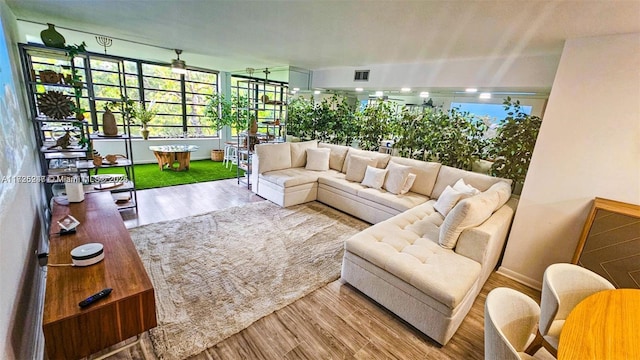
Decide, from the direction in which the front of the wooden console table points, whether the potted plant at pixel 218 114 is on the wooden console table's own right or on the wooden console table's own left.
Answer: on the wooden console table's own left

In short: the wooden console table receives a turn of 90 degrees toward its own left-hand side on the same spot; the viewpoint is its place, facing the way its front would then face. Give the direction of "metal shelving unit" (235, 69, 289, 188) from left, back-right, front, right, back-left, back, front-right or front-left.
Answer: front-right

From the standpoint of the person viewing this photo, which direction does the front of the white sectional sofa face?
facing the viewer and to the left of the viewer

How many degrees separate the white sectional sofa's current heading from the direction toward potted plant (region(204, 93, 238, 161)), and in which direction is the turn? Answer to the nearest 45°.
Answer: approximately 90° to its right

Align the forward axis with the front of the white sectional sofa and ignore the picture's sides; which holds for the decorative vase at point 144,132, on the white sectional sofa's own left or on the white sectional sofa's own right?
on the white sectional sofa's own right

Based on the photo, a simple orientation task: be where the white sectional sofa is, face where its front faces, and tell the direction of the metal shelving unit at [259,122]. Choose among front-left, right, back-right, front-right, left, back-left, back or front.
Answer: right

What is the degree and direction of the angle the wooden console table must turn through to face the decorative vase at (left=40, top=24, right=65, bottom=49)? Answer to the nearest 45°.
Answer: approximately 90° to its left

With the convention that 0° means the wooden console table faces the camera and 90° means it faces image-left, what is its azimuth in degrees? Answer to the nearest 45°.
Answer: approximately 270°

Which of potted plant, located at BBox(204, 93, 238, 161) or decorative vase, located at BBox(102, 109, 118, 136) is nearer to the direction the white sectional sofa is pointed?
the decorative vase

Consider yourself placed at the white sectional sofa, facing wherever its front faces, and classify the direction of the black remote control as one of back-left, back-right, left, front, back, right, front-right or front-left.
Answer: front

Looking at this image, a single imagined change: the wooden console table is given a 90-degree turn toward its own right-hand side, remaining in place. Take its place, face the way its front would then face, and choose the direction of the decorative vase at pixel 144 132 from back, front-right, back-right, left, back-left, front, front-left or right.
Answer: back

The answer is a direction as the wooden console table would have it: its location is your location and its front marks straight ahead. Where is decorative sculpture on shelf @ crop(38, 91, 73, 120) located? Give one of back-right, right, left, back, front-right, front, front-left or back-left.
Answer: left

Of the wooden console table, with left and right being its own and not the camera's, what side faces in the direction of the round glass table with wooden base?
left

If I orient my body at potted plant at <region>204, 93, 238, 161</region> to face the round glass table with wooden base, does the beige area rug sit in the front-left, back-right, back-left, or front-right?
front-left

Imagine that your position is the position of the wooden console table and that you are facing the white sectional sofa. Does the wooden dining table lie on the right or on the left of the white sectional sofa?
right

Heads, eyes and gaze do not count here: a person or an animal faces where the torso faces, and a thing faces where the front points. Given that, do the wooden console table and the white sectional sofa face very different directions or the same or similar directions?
very different directions

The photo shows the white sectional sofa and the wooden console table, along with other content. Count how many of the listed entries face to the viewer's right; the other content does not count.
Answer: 1

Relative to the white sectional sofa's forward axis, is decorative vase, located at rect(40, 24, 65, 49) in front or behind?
in front
